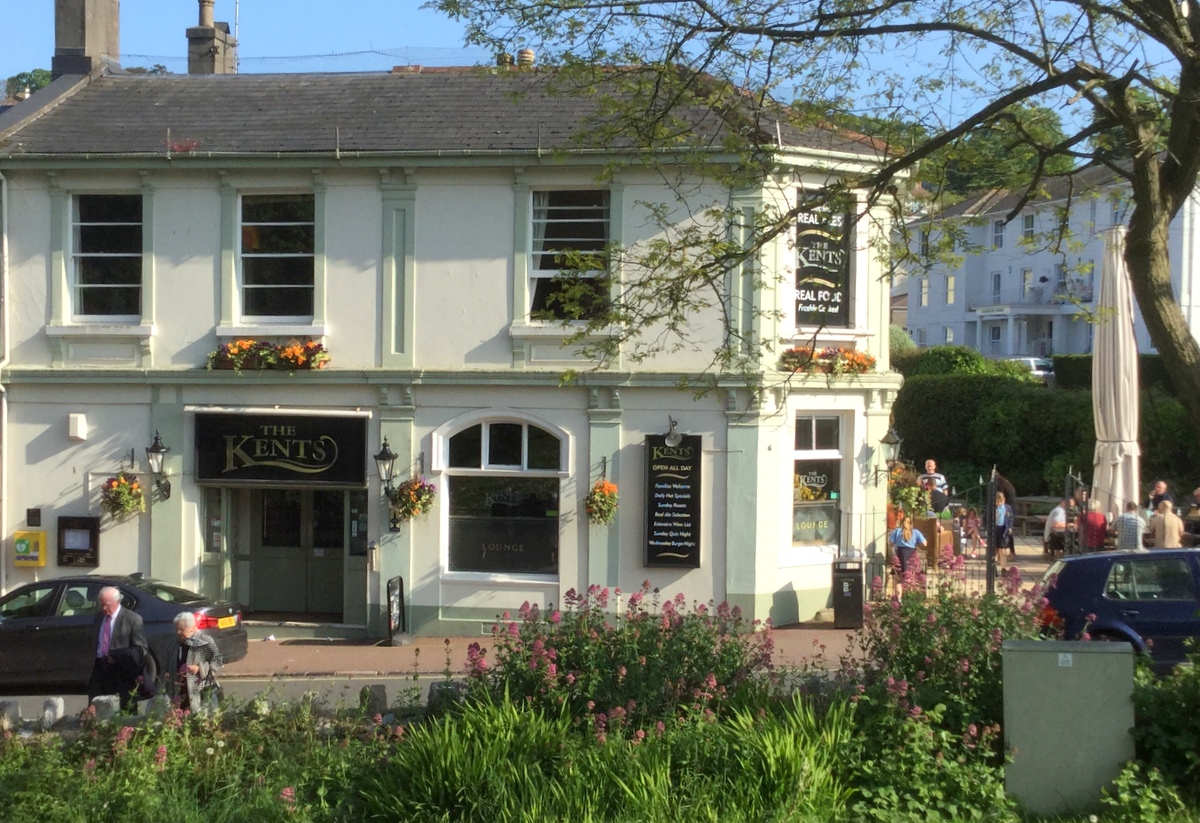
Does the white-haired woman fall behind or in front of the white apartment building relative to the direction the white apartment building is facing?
in front

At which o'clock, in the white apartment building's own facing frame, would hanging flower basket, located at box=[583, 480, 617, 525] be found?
The hanging flower basket is roughly at 1 o'clock from the white apartment building.

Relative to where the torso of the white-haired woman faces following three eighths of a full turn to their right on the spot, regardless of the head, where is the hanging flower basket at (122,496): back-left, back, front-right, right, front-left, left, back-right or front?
front

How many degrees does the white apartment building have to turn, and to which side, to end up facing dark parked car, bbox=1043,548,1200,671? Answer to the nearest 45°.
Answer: approximately 45° to its left

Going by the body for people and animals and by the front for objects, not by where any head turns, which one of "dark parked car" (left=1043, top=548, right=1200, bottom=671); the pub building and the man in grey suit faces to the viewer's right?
the dark parked car

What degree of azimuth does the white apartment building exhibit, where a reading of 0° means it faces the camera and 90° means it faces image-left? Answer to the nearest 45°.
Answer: approximately 45°

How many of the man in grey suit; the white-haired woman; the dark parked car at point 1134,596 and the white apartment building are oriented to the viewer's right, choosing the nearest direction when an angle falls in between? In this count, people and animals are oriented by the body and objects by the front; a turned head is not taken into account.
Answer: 1

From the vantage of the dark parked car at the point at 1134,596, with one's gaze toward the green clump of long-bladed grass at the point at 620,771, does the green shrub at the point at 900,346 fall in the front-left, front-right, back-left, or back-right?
back-right

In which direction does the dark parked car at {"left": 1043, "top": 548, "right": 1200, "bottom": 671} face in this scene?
to the viewer's right

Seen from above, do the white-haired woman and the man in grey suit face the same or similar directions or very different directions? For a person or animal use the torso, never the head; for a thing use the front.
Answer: same or similar directions

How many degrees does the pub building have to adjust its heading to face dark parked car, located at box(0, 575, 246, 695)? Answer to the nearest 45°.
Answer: approximately 45° to its right
